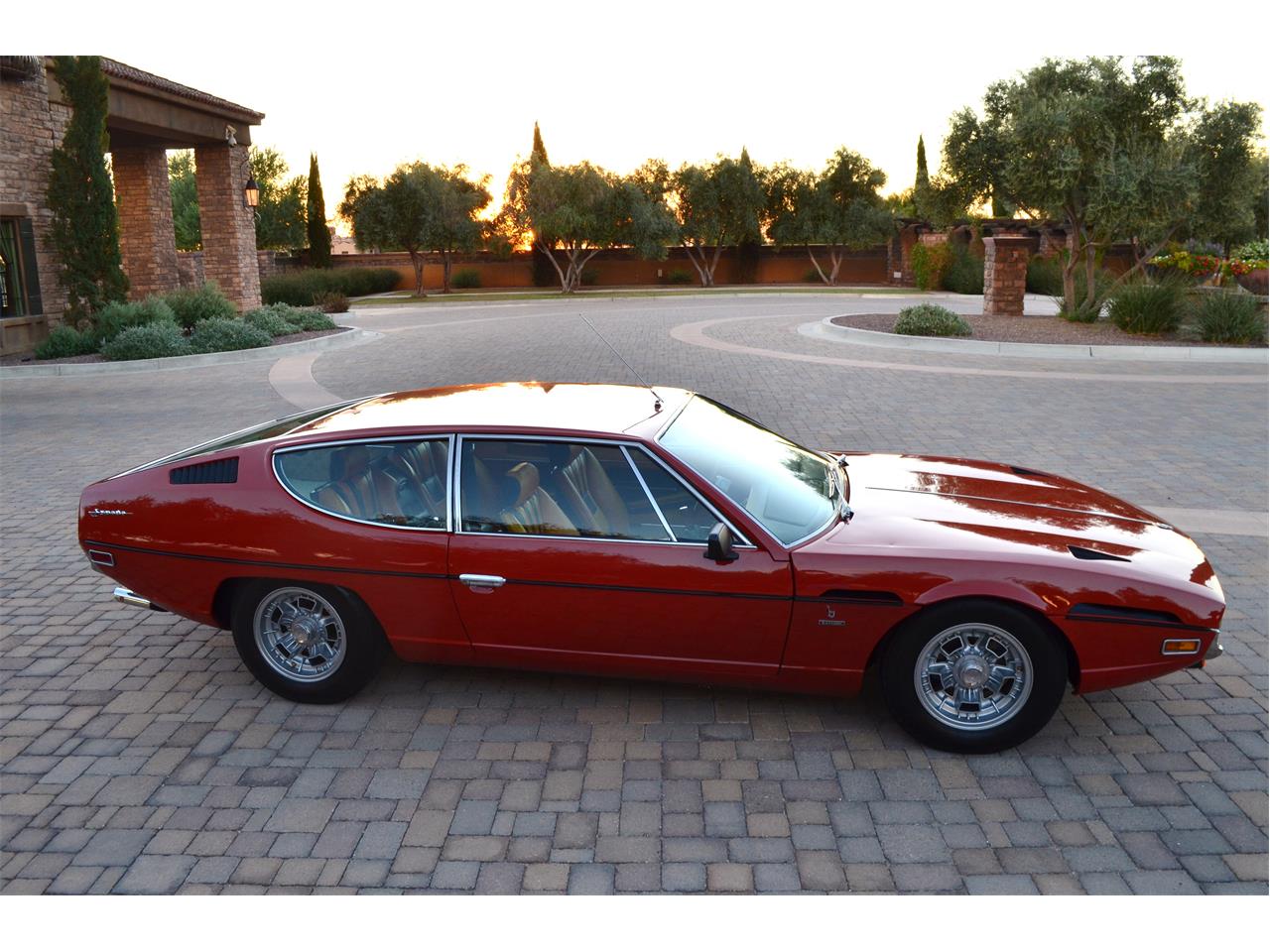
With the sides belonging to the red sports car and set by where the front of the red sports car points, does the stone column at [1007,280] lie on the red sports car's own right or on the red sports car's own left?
on the red sports car's own left

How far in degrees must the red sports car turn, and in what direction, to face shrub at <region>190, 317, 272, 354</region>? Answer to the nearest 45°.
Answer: approximately 135° to its left

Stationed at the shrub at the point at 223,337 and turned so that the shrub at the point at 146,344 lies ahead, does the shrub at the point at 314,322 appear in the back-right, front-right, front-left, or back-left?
back-right

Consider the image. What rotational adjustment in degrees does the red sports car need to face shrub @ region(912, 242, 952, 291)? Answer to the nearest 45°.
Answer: approximately 90° to its left

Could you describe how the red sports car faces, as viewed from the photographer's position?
facing to the right of the viewer

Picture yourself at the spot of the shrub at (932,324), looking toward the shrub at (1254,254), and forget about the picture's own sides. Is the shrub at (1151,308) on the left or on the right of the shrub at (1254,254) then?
right

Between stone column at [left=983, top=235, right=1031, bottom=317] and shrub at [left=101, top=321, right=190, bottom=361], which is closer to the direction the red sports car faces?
the stone column

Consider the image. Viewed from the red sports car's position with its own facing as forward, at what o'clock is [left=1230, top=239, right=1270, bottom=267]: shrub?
The shrub is roughly at 10 o'clock from the red sports car.

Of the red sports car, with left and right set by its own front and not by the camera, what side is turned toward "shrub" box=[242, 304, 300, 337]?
left

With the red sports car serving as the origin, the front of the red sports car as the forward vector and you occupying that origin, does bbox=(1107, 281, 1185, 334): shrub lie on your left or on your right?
on your left

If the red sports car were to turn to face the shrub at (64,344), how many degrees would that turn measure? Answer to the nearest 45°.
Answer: approximately 135° to its left

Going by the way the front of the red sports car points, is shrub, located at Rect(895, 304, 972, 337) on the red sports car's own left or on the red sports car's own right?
on the red sports car's own left

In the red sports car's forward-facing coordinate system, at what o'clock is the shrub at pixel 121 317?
The shrub is roughly at 8 o'clock from the red sports car.
